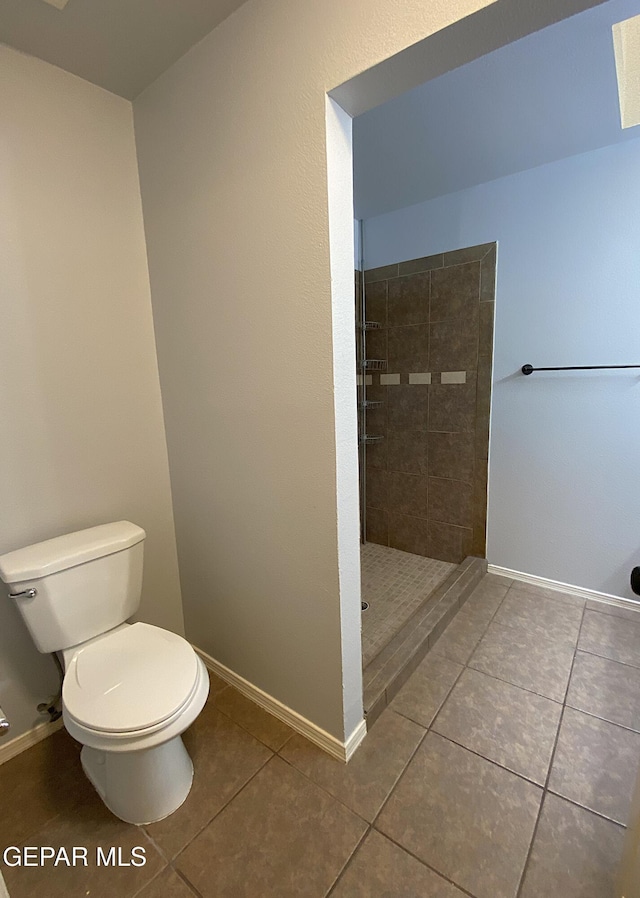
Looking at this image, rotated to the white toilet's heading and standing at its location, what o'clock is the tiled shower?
The tiled shower is roughly at 10 o'clock from the white toilet.

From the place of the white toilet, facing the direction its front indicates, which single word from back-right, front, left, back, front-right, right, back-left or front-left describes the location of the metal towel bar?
front-left

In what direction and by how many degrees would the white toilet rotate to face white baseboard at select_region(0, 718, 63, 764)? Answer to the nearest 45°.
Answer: approximately 180°

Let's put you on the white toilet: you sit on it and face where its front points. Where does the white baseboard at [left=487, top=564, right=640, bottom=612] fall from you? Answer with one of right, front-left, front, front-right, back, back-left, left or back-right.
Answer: front-left

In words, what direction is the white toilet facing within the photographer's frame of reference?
facing the viewer and to the right of the viewer

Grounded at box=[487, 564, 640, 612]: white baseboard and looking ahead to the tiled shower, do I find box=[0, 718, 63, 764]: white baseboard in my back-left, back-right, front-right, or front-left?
front-left

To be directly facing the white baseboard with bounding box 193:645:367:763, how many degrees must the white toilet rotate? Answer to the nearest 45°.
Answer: approximately 45° to its left
